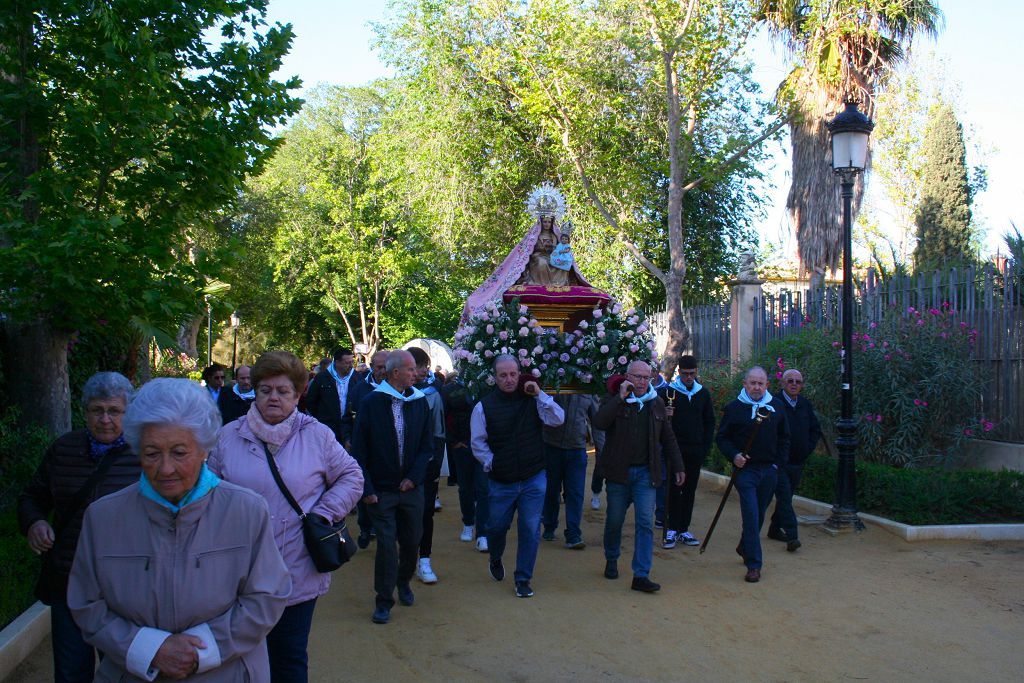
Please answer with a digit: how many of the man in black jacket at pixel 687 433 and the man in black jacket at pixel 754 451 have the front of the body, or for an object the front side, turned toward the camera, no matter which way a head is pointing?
2

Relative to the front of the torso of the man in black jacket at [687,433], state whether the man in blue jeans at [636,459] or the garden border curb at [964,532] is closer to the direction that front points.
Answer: the man in blue jeans

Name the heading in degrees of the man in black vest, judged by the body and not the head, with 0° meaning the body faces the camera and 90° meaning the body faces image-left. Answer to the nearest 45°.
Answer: approximately 0°

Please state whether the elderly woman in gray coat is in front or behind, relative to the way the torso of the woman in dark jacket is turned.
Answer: in front

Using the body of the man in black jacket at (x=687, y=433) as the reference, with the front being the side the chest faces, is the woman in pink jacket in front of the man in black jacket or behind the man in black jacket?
in front

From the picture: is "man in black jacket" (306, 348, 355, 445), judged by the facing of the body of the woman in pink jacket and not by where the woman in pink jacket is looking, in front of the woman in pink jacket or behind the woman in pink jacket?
behind
